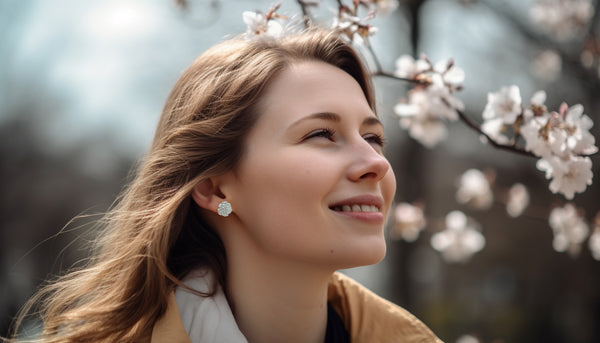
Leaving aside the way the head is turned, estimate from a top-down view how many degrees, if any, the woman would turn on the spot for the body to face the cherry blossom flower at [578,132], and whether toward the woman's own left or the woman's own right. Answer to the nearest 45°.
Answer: approximately 45° to the woman's own left

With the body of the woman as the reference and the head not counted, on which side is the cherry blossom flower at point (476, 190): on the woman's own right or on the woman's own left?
on the woman's own left

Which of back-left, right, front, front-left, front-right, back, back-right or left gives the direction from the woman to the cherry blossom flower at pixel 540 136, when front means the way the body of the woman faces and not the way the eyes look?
front-left

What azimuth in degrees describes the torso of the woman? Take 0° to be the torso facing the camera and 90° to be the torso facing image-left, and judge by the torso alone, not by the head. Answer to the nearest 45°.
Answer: approximately 315°

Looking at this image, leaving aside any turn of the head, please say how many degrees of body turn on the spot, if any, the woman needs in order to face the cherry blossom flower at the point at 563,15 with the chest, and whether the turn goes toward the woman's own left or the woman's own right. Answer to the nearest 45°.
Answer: approximately 90° to the woman's own left

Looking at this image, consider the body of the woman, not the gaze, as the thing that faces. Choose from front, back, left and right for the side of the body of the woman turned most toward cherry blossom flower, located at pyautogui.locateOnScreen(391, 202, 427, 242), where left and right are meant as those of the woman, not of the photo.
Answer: left

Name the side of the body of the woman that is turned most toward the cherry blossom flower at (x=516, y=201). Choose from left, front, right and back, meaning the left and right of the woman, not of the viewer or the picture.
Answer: left
